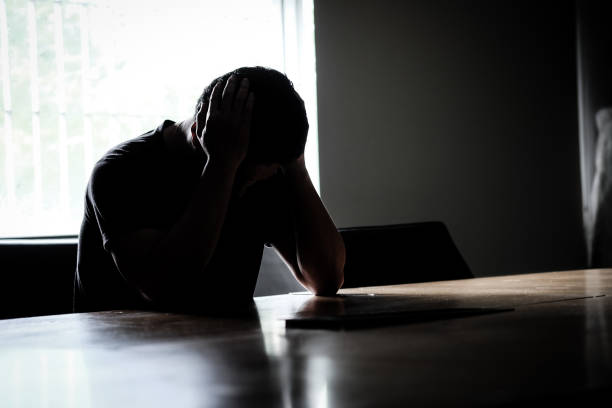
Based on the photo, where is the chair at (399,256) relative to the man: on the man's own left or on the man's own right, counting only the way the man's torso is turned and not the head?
on the man's own left

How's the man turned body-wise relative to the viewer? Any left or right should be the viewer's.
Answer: facing the viewer and to the right of the viewer
